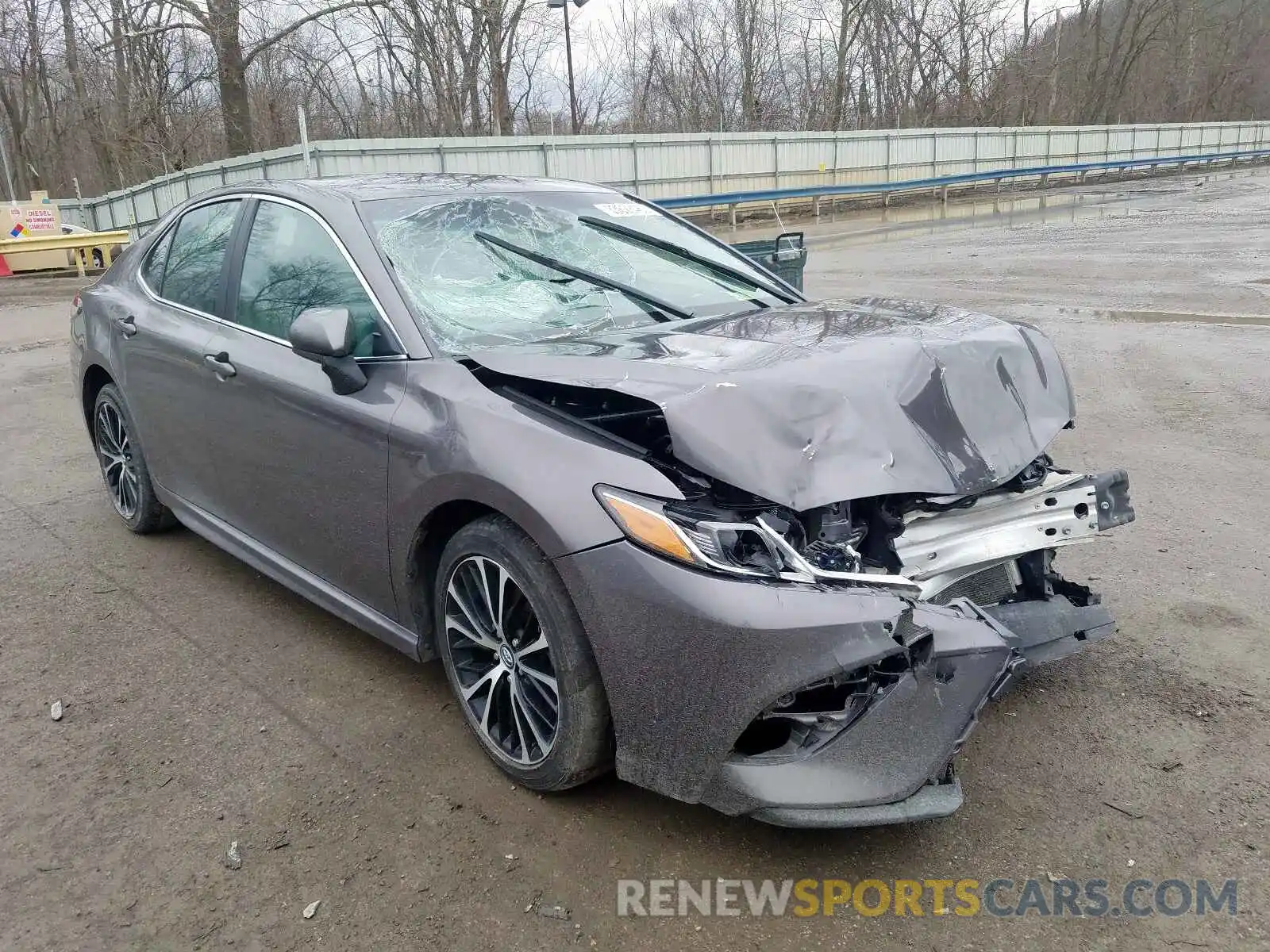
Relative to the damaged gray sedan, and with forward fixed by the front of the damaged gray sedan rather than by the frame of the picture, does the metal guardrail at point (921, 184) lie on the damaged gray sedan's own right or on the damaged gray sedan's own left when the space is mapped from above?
on the damaged gray sedan's own left

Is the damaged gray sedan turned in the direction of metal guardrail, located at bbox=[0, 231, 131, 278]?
no

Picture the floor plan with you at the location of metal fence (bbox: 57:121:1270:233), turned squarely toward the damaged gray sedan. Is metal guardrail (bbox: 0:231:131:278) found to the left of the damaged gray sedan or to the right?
right

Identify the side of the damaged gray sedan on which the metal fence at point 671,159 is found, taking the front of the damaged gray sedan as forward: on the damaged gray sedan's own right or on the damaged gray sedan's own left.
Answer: on the damaged gray sedan's own left

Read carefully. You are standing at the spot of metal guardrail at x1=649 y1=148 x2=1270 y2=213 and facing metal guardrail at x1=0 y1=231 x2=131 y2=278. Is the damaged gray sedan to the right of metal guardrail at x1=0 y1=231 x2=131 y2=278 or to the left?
left
